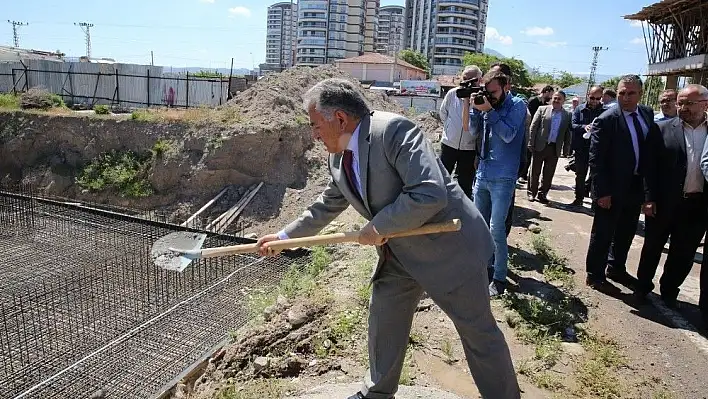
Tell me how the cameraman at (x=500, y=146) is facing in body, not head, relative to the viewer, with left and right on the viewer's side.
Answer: facing the viewer and to the left of the viewer

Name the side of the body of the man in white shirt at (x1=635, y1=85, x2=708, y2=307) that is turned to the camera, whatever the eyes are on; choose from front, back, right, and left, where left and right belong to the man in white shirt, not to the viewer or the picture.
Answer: front

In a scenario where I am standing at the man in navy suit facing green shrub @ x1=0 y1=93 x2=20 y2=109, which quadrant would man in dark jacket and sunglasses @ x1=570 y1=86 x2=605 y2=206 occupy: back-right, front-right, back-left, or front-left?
front-right

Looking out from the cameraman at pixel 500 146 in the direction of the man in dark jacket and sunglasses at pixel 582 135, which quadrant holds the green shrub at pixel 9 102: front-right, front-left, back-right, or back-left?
front-left

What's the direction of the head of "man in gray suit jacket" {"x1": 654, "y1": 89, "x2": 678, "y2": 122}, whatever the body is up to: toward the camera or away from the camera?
toward the camera

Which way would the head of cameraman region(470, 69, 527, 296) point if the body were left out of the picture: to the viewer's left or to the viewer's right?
to the viewer's left

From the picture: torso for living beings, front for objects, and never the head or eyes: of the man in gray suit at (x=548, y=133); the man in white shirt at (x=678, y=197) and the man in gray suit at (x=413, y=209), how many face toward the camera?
2

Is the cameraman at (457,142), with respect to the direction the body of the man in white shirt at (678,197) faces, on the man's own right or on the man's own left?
on the man's own right

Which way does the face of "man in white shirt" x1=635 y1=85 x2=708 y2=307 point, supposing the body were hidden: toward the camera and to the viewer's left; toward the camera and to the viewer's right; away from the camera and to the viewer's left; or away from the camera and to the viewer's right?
toward the camera and to the viewer's left

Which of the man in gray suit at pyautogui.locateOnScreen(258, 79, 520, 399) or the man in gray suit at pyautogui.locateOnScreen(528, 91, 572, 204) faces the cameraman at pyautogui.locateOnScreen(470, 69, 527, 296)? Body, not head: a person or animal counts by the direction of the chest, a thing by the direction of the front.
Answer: the man in gray suit at pyautogui.locateOnScreen(528, 91, 572, 204)

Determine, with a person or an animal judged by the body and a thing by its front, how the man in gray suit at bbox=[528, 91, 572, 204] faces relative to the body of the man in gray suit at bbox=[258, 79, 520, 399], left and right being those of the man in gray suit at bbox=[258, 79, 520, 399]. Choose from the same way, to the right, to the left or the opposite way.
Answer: to the left

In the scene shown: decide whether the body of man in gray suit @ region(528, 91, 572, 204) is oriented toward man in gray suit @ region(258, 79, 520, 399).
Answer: yes

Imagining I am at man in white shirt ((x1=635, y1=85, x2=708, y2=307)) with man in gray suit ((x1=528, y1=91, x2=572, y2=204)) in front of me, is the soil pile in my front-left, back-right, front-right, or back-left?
front-left

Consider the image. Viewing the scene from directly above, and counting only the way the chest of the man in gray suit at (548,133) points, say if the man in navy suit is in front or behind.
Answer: in front

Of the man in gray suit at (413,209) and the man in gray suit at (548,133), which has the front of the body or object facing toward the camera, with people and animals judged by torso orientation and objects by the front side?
the man in gray suit at (548,133)
